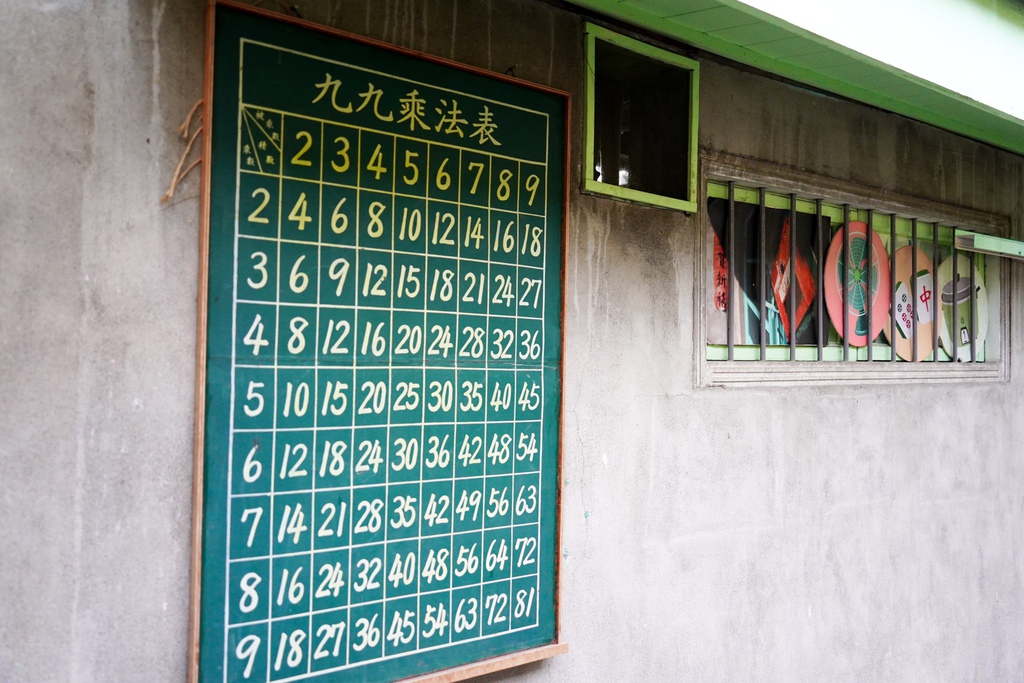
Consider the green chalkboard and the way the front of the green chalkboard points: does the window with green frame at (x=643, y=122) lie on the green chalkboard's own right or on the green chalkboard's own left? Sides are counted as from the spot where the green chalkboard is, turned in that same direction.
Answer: on the green chalkboard's own left

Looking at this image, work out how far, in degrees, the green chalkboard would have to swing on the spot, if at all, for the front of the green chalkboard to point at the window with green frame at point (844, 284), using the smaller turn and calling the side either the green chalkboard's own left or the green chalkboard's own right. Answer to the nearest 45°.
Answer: approximately 90° to the green chalkboard's own left

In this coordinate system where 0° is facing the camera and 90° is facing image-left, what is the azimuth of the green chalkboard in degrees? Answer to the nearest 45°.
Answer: approximately 315°

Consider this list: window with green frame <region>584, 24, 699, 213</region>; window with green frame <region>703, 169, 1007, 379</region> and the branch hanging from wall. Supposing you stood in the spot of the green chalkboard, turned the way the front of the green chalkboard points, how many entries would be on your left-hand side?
2

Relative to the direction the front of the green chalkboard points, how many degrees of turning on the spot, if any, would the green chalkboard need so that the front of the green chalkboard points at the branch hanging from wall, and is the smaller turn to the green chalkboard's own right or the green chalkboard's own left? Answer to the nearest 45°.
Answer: approximately 90° to the green chalkboard's own right
